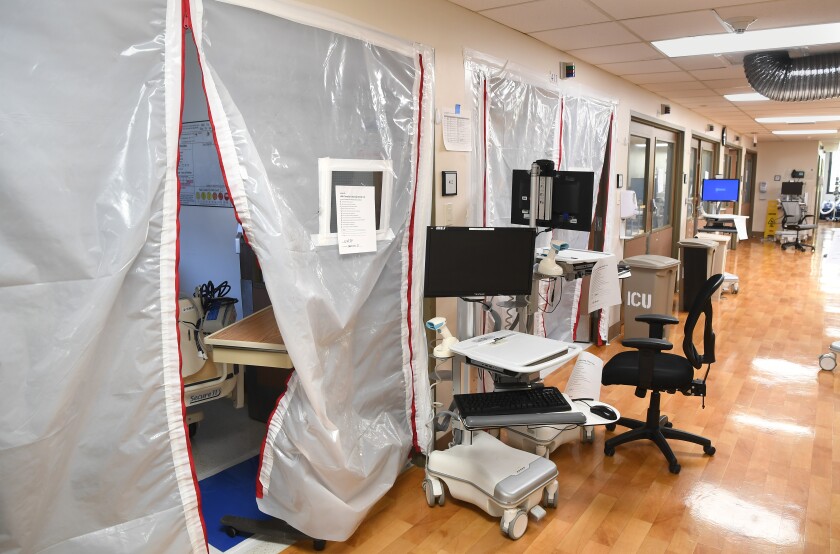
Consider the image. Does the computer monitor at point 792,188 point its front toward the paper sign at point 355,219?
yes

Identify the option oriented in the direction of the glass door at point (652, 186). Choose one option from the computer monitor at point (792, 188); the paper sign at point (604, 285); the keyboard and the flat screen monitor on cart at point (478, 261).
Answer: the computer monitor

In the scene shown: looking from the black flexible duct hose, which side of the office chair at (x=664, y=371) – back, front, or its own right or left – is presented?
right

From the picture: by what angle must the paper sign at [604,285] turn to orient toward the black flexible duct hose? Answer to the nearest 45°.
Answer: approximately 135° to its left

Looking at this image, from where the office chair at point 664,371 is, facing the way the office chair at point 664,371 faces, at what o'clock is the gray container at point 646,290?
The gray container is roughly at 3 o'clock from the office chair.

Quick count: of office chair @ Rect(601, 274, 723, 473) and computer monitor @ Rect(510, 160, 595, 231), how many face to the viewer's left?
1
